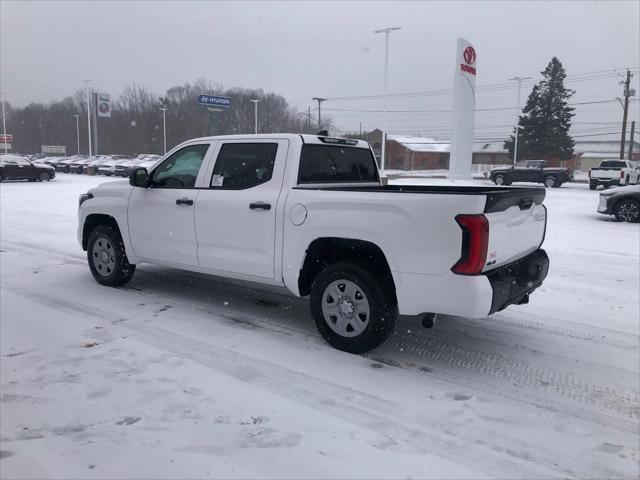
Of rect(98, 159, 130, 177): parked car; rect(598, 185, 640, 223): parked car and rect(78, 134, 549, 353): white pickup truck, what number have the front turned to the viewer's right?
0

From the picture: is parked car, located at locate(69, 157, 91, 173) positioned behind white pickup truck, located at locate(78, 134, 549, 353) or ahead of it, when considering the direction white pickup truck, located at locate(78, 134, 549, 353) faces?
ahead

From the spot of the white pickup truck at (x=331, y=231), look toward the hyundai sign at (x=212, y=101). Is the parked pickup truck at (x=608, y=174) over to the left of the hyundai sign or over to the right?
right

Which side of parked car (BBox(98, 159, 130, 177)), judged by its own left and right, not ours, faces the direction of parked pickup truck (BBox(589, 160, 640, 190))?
left

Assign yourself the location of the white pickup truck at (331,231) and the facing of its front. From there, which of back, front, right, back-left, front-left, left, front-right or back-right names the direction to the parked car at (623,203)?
right

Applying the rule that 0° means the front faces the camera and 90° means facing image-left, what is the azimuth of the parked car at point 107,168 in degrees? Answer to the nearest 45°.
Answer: approximately 45°

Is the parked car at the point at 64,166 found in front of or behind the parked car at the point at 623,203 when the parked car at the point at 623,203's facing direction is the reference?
in front

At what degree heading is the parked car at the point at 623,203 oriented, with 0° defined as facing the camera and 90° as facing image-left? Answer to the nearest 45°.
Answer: approximately 90°
